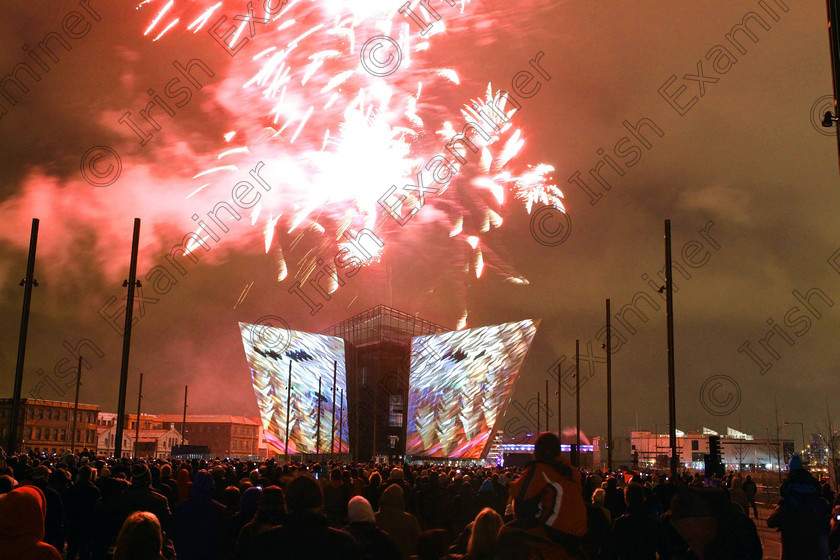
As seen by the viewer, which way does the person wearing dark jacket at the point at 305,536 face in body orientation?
away from the camera

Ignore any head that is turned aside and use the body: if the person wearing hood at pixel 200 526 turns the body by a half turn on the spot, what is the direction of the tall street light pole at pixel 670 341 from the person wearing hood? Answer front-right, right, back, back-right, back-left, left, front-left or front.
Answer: back-left

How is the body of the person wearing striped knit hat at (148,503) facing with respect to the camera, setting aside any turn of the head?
away from the camera

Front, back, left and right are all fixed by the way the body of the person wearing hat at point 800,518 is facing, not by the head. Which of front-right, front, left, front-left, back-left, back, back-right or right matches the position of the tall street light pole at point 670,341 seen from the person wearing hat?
front

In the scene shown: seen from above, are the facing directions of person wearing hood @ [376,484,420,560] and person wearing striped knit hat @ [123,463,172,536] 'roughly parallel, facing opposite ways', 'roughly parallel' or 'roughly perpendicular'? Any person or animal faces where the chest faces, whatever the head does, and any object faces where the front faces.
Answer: roughly parallel

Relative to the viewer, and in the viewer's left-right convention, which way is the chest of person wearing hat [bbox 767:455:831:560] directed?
facing away from the viewer

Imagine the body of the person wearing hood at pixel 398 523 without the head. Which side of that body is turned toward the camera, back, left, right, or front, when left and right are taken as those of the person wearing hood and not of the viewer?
back

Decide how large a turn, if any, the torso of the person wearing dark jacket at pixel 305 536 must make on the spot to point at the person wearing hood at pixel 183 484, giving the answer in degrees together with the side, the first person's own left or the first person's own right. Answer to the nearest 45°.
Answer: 0° — they already face them

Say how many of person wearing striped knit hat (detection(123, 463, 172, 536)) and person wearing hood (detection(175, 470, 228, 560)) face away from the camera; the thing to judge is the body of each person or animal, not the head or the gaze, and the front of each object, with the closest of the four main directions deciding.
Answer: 2

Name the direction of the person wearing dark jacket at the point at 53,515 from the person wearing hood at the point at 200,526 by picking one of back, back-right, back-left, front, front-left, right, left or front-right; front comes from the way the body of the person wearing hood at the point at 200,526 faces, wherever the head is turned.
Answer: front-left

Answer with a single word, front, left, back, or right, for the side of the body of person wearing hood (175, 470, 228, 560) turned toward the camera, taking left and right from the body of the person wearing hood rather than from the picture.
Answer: back

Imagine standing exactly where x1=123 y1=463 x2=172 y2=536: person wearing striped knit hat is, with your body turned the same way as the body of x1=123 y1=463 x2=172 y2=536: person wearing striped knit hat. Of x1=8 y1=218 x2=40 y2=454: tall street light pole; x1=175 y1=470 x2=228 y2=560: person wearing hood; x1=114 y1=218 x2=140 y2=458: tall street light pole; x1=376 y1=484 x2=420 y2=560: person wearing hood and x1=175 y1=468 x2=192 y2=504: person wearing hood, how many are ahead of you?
3

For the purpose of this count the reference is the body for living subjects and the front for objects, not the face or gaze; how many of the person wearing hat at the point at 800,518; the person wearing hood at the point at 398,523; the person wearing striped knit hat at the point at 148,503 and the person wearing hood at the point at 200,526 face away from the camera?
4

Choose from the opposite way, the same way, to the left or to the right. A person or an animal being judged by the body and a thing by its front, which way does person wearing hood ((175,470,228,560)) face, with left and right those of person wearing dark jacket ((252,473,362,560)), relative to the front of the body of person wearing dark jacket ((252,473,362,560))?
the same way

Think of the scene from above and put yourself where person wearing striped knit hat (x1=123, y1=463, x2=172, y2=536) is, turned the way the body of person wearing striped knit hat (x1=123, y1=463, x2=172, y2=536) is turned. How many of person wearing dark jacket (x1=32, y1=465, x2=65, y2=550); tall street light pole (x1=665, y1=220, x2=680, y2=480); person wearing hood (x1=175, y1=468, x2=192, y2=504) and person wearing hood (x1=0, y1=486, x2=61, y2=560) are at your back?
1

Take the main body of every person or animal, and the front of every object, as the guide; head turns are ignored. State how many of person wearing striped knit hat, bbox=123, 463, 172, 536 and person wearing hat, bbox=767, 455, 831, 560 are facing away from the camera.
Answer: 2

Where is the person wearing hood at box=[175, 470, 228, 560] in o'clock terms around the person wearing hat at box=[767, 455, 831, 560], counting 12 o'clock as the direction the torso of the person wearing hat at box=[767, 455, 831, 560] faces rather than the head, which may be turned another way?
the person wearing hood at box=[175, 470, 228, 560] is roughly at 8 o'clock from the person wearing hat at box=[767, 455, 831, 560].
